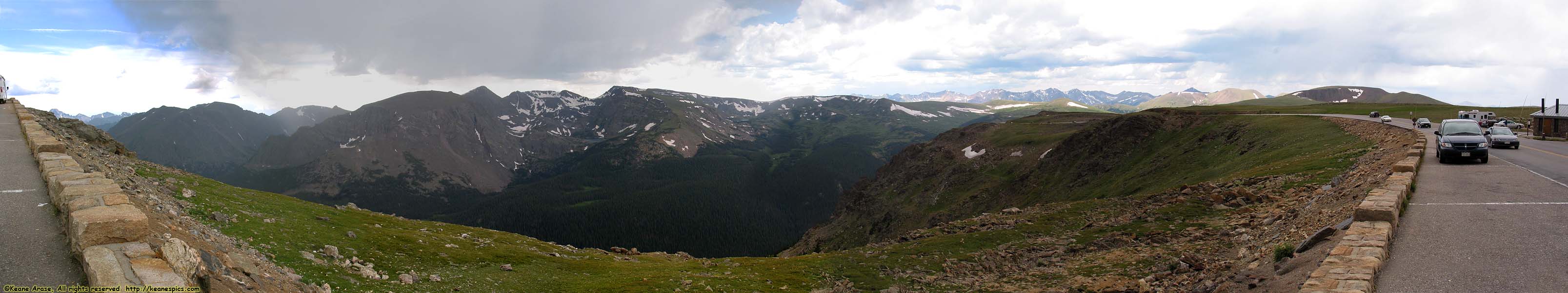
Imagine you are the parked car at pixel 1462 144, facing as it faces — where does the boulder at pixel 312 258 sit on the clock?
The boulder is roughly at 1 o'clock from the parked car.

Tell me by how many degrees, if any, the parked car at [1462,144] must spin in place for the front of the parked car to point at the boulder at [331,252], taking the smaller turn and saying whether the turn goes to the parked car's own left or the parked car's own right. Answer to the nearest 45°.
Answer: approximately 45° to the parked car's own right

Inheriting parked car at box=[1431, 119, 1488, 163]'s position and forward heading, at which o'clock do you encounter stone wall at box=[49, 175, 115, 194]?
The stone wall is roughly at 1 o'clock from the parked car.

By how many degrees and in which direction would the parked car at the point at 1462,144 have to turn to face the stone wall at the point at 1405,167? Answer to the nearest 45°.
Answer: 0° — it already faces it

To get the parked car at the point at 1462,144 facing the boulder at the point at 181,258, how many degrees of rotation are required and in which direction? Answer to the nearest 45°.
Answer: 0° — it already faces it

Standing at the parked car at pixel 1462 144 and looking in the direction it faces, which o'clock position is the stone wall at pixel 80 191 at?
The stone wall is roughly at 1 o'clock from the parked car.

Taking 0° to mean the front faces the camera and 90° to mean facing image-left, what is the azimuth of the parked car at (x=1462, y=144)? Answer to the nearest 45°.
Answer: approximately 0°

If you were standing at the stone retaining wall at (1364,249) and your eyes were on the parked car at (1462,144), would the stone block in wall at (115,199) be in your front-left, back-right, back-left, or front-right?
back-left

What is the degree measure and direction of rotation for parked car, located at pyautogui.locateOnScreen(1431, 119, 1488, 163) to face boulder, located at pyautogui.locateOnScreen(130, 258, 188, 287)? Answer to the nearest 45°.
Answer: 0° — it already faces it

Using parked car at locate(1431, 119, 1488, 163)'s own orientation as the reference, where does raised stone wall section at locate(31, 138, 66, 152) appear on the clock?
The raised stone wall section is roughly at 1 o'clock from the parked car.

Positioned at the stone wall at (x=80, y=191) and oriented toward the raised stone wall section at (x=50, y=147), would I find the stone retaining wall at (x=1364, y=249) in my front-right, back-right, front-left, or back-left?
back-right
